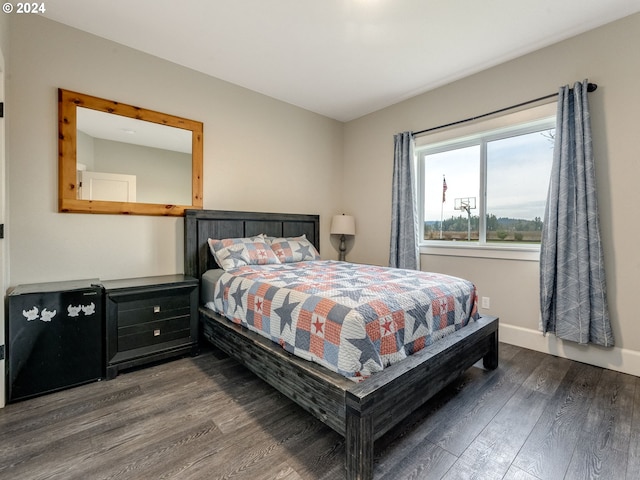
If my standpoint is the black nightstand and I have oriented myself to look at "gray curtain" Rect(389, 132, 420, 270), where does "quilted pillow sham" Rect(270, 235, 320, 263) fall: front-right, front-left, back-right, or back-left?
front-left

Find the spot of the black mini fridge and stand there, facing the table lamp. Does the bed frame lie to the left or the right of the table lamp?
right

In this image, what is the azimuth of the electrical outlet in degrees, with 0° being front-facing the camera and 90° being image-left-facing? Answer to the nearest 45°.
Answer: approximately 0°

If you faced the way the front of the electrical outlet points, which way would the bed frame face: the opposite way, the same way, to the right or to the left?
to the left

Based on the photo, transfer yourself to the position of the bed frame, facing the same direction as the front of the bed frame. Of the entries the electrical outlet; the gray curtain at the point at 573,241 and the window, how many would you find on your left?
3

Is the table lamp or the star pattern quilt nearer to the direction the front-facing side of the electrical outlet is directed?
the star pattern quilt

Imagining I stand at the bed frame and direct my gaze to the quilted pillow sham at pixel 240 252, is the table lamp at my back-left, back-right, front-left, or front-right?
front-right

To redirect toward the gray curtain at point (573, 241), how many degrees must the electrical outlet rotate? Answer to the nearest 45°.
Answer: approximately 45° to its left

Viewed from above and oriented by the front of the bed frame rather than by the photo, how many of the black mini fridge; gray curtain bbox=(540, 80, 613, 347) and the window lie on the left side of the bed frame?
2

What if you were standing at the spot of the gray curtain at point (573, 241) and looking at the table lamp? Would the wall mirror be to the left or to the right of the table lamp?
left

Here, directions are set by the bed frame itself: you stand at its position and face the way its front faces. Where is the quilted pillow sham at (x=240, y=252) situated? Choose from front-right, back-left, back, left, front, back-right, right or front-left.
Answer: back

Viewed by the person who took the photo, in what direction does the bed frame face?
facing the viewer and to the right of the viewer

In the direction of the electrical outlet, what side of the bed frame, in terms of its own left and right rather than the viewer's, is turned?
left
